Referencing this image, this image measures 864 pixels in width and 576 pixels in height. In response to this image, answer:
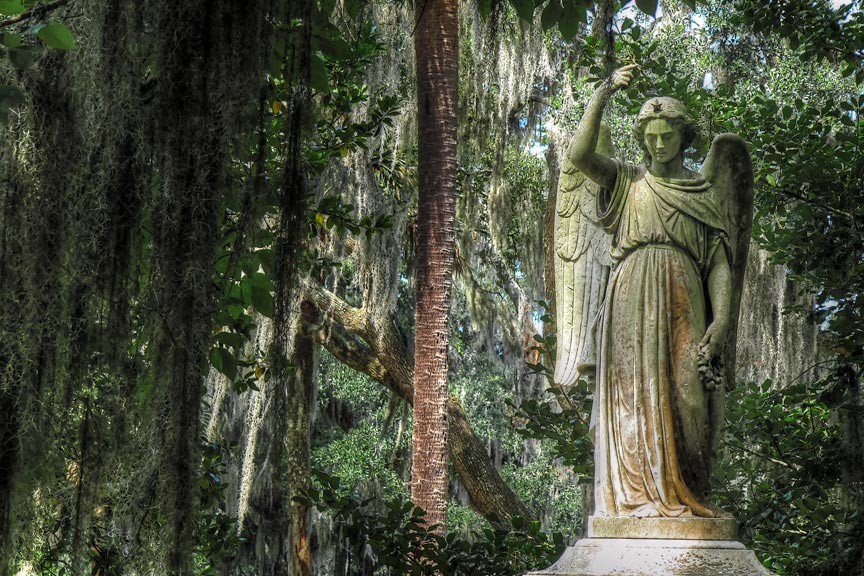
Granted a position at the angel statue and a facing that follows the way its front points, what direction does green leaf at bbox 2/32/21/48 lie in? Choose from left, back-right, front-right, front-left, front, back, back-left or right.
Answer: front-right

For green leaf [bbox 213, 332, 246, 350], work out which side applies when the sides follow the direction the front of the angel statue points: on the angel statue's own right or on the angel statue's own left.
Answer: on the angel statue's own right

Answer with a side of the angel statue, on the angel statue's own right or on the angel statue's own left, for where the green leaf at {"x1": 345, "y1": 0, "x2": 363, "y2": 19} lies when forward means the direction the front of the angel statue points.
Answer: on the angel statue's own right

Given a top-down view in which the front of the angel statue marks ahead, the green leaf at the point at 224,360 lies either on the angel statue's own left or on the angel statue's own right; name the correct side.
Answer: on the angel statue's own right

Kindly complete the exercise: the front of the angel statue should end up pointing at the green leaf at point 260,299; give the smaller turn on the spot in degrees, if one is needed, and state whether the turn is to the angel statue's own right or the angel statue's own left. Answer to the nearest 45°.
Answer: approximately 90° to the angel statue's own right

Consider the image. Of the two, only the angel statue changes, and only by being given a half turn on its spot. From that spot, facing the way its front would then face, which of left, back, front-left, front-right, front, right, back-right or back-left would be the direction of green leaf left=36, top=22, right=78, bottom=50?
back-left

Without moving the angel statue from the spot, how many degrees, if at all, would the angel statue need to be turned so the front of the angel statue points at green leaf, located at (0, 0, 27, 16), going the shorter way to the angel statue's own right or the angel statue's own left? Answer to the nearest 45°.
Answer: approximately 45° to the angel statue's own right

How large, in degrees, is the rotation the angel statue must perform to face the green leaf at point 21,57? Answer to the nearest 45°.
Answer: approximately 45° to its right

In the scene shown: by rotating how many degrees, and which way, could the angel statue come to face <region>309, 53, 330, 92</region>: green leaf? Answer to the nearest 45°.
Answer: approximately 45° to its right

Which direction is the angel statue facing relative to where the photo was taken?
toward the camera
